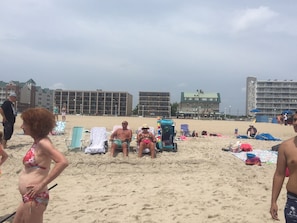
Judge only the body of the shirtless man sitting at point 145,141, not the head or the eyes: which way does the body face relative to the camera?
toward the camera

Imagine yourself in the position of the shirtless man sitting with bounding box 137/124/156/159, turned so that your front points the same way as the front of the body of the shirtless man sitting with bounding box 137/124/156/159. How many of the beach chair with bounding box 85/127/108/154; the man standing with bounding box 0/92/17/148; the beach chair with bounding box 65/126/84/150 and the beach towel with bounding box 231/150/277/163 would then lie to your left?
1

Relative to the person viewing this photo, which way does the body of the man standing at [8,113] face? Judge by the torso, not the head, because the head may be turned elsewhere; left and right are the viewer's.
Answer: facing the viewer and to the right of the viewer

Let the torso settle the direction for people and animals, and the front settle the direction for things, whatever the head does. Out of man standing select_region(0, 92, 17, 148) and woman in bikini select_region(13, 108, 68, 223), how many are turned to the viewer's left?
1

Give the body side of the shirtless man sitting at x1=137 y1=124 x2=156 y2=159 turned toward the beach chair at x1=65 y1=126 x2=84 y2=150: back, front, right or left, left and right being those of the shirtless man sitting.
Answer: right

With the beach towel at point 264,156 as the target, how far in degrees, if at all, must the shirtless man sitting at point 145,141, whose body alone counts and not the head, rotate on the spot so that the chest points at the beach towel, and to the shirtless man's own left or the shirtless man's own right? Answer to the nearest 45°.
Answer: approximately 90° to the shirtless man's own left

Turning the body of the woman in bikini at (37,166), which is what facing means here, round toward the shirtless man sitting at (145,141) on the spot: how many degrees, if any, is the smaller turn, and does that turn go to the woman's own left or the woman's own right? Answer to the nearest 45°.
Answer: approximately 135° to the woman's own right

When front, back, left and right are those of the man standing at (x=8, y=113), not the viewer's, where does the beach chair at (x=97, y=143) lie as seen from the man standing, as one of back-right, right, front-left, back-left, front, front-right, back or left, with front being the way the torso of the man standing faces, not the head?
front-left

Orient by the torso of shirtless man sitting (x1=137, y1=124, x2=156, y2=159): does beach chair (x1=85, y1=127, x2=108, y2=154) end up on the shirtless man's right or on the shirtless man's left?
on the shirtless man's right

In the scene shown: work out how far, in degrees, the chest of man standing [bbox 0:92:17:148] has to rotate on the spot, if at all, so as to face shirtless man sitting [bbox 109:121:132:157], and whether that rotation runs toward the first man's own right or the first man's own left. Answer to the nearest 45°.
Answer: approximately 45° to the first man's own left

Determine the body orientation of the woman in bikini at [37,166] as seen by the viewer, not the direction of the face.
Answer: to the viewer's left

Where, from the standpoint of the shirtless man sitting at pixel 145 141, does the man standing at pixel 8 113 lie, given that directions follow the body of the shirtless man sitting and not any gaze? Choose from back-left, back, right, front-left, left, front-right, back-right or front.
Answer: right
